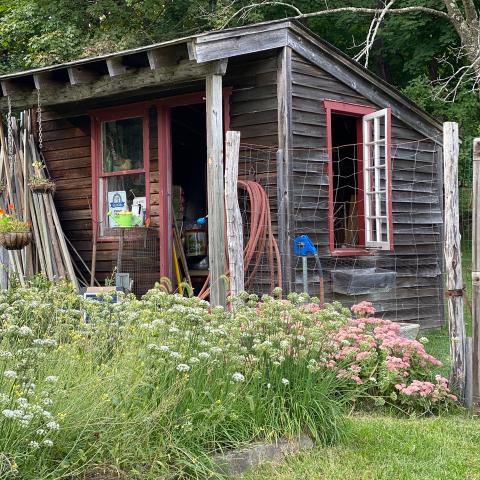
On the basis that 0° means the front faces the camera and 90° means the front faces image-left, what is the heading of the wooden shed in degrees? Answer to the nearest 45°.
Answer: approximately 45°

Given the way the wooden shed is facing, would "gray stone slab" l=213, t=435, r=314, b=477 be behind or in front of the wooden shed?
in front

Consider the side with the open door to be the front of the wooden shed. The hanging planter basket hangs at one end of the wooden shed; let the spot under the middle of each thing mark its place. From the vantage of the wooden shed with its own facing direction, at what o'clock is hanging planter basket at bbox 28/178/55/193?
The hanging planter basket is roughly at 2 o'clock from the wooden shed.

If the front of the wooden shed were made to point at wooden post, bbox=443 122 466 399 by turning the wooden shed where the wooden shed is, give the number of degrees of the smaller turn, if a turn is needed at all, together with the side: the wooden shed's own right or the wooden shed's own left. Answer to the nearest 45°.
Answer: approximately 45° to the wooden shed's own left

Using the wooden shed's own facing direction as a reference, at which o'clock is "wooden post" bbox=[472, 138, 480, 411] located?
The wooden post is roughly at 10 o'clock from the wooden shed.
